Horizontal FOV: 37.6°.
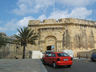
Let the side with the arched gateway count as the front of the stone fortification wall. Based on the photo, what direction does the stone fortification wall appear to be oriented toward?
toward the camera
